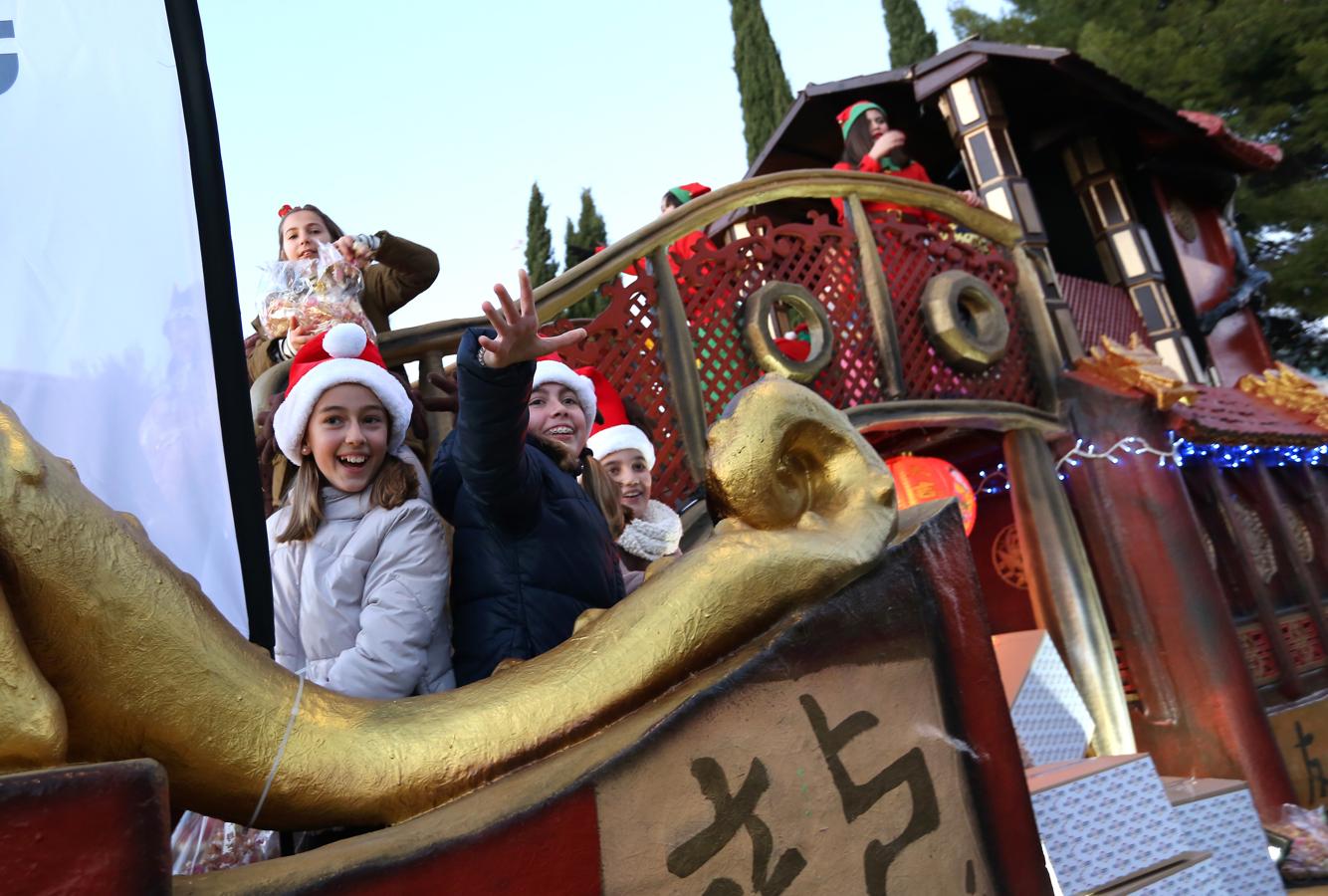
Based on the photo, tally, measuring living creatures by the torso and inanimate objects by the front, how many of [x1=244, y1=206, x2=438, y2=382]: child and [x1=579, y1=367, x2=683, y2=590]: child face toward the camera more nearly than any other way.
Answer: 2

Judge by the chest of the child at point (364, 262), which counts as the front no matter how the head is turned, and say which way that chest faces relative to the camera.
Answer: toward the camera

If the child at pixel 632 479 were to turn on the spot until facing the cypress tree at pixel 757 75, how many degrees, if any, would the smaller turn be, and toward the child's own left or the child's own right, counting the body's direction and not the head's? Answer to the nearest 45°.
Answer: approximately 180°

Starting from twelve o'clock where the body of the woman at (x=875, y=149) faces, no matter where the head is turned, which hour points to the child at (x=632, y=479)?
the child at (x=632, y=479) is roughly at 2 o'clock from the woman at (x=875, y=149).

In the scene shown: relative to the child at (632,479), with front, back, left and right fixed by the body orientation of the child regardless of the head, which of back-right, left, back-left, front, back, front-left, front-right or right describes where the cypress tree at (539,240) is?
back

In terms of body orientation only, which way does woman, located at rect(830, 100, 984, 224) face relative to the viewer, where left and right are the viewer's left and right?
facing the viewer and to the right of the viewer

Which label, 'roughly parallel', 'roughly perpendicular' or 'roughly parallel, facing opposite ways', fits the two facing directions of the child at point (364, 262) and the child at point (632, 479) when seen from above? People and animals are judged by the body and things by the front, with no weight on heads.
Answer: roughly parallel

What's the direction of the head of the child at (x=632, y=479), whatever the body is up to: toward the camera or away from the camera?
toward the camera

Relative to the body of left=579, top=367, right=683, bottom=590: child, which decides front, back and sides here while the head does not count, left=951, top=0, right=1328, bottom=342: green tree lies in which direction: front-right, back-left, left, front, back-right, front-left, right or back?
back-left

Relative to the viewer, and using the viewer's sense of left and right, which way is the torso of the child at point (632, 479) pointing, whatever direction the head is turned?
facing the viewer

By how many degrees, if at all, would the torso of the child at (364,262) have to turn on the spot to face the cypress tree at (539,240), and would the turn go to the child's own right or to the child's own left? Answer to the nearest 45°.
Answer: approximately 180°

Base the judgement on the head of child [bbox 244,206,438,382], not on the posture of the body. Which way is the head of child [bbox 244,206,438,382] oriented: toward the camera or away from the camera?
toward the camera
